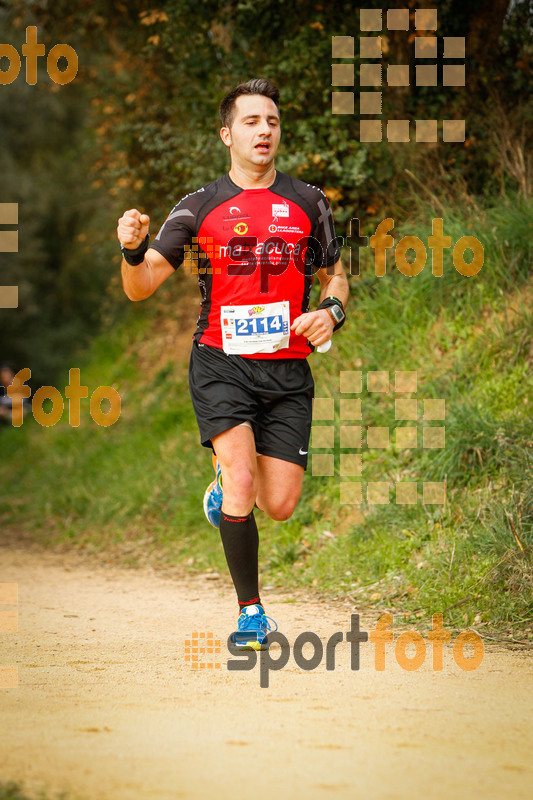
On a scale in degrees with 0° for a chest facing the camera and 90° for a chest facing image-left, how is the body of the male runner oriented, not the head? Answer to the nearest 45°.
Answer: approximately 0°
